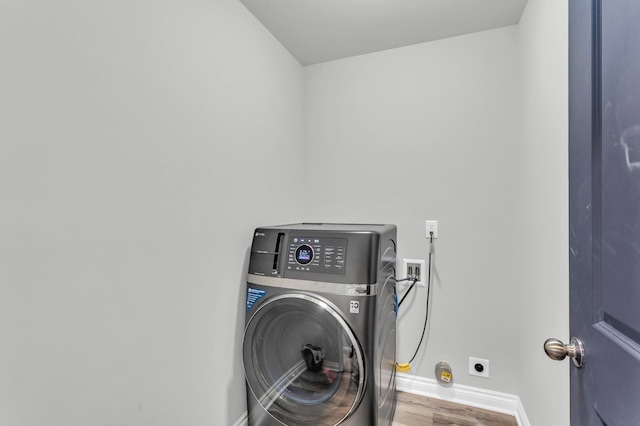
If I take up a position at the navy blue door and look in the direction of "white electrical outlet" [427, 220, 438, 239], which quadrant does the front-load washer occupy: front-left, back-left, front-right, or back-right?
front-left

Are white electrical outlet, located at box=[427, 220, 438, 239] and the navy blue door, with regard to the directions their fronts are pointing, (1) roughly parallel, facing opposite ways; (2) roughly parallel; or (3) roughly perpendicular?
roughly perpendicular

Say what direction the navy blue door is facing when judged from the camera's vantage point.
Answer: facing the viewer and to the left of the viewer

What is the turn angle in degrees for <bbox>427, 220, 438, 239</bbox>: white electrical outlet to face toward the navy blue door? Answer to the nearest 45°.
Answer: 0° — it already faces it

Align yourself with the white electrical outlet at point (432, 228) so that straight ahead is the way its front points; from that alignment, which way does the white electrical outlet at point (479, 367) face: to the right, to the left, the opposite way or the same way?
the same way

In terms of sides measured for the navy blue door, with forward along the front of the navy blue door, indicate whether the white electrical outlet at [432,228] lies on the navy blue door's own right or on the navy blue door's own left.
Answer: on the navy blue door's own right

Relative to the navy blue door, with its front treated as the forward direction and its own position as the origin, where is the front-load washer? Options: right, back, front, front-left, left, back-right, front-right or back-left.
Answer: front-right

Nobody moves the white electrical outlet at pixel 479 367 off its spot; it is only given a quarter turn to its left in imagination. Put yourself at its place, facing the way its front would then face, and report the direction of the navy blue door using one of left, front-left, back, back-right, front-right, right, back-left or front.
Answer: right

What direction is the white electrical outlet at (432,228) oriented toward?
toward the camera

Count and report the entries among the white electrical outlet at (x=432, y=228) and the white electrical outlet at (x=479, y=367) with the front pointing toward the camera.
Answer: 2

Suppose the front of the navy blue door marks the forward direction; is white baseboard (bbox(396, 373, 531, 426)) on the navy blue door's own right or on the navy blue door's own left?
on the navy blue door's own right
